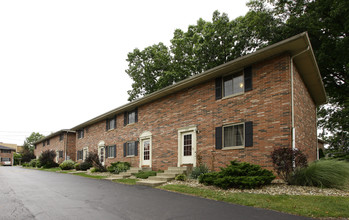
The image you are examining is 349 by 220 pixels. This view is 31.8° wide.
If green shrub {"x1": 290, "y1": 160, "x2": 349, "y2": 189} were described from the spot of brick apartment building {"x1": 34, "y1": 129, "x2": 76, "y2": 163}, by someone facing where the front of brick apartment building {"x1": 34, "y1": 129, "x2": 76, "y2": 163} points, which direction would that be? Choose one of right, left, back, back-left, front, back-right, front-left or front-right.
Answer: front-left

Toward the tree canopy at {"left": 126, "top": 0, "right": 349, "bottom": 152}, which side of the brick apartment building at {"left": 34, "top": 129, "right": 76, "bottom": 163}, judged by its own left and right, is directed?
left

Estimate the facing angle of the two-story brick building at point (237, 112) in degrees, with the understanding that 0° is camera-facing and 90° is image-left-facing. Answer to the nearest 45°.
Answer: approximately 45°

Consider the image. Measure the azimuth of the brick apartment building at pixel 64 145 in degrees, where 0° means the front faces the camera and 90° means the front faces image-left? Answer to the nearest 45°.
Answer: approximately 45°

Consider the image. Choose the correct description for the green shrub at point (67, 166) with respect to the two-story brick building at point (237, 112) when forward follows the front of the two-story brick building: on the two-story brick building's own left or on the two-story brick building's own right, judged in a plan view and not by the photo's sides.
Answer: on the two-story brick building's own right

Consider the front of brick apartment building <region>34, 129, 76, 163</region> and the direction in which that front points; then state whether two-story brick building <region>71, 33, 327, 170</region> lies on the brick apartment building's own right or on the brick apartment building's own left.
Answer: on the brick apartment building's own left
